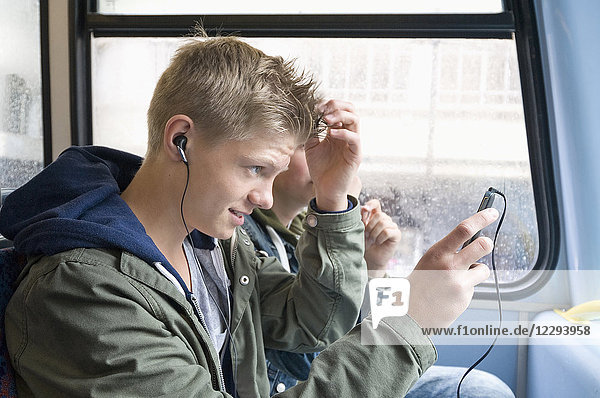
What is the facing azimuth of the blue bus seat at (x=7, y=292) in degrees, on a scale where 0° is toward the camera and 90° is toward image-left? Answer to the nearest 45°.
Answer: approximately 270°

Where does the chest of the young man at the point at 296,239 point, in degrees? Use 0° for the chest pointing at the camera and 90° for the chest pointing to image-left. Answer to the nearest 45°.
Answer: approximately 270°

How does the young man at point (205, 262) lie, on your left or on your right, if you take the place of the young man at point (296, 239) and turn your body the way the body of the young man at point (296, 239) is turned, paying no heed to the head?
on your right

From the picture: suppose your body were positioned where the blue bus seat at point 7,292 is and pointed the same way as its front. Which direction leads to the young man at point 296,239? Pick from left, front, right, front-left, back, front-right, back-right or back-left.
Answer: front-left

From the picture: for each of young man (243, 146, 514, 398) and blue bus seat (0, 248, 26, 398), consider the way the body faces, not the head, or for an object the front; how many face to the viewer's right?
2
